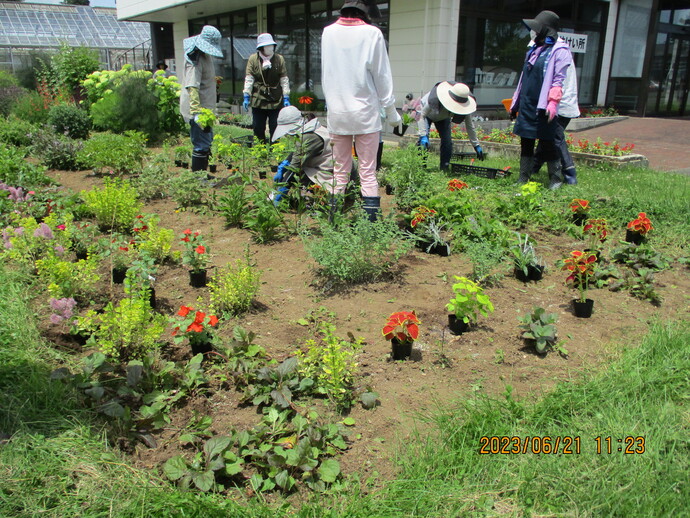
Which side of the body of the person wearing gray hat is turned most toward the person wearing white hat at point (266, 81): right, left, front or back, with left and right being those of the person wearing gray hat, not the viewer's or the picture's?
right

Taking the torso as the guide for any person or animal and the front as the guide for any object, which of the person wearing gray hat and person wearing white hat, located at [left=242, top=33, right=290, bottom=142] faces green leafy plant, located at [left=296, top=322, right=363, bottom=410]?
the person wearing white hat

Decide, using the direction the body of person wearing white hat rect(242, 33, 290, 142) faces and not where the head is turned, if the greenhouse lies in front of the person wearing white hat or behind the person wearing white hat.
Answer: behind

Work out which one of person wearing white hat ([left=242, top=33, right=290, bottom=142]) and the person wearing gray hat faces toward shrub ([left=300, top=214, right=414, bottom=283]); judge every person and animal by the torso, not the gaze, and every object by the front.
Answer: the person wearing white hat
